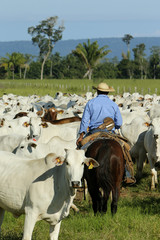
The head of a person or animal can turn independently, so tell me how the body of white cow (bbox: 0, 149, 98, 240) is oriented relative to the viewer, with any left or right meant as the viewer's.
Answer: facing the viewer and to the right of the viewer

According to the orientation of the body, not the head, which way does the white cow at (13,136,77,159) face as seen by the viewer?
to the viewer's left

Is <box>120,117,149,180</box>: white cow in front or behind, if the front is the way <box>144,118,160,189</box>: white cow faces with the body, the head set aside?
behind

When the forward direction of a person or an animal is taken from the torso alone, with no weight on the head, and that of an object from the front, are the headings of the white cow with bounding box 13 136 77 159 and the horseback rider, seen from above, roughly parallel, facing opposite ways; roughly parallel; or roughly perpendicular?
roughly perpendicular

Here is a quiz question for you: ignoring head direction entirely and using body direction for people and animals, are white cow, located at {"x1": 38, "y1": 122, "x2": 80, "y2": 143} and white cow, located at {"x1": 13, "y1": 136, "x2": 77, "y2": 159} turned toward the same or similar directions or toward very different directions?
same or similar directions

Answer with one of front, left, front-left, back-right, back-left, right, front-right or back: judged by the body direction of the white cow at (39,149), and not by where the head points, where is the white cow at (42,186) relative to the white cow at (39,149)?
left

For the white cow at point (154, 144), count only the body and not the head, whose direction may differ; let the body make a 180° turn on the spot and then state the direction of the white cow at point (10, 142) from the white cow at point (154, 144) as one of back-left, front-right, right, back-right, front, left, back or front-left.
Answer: left

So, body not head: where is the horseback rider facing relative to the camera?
away from the camera

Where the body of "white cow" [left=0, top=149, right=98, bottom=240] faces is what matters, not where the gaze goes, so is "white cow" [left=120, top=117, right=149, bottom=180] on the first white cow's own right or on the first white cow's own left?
on the first white cow's own left

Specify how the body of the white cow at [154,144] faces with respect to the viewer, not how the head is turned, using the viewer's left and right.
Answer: facing the viewer
